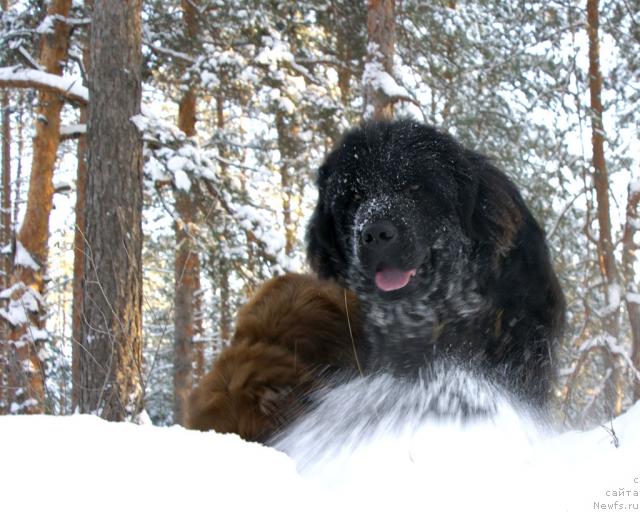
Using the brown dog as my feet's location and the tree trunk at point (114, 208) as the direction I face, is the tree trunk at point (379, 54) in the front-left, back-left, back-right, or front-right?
front-right

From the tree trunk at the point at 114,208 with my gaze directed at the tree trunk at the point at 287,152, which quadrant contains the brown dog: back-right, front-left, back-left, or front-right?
back-right
